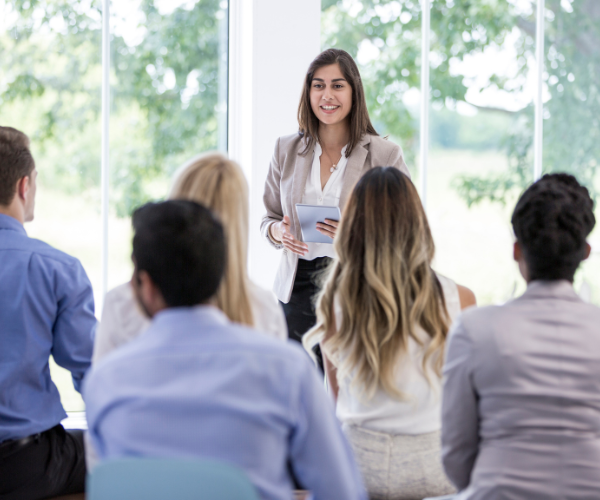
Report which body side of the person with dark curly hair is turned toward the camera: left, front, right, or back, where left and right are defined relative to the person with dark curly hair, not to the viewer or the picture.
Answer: back

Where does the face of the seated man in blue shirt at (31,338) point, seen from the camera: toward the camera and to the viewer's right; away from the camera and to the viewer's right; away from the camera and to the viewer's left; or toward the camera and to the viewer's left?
away from the camera and to the viewer's right

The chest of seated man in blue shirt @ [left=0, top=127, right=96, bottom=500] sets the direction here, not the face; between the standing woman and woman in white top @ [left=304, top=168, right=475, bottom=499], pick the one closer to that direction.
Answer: the standing woman

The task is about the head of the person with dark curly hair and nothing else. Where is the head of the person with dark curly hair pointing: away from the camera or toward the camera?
away from the camera

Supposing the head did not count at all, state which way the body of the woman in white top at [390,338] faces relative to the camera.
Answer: away from the camera

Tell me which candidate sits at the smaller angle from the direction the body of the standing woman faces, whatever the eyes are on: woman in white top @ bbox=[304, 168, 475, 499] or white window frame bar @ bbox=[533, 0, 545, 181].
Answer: the woman in white top

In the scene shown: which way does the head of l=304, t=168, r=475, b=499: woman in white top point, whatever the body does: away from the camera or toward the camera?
away from the camera

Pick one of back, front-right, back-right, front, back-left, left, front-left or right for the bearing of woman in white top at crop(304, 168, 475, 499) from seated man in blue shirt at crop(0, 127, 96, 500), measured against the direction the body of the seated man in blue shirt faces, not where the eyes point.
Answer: right

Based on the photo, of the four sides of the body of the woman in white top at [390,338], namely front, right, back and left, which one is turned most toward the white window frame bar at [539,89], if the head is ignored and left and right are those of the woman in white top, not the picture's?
front

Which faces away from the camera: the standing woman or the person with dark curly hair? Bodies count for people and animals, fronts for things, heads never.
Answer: the person with dark curly hair

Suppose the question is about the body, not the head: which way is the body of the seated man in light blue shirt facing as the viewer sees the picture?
away from the camera

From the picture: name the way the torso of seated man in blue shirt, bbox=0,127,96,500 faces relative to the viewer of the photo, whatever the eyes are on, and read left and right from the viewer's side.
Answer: facing away from the viewer and to the right of the viewer

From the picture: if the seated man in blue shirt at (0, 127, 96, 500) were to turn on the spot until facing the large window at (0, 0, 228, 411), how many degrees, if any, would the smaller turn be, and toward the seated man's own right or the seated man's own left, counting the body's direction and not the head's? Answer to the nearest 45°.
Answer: approximately 45° to the seated man's own left
